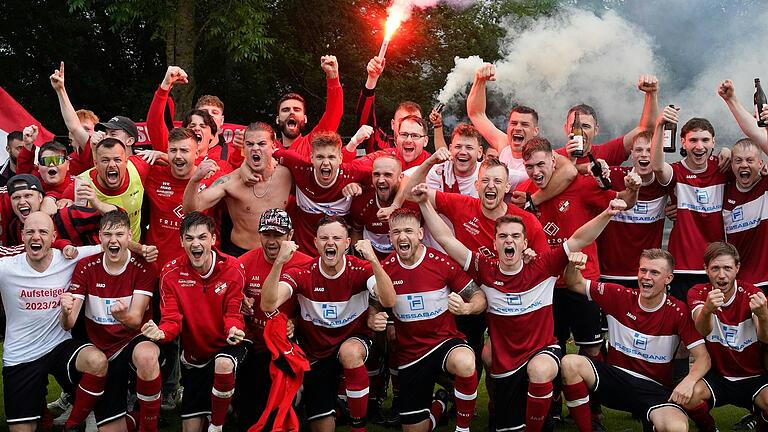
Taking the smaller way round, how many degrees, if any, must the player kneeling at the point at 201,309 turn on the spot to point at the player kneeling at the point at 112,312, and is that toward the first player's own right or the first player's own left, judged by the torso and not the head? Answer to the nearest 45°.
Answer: approximately 90° to the first player's own right

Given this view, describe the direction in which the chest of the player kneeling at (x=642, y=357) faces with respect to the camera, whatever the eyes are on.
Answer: toward the camera

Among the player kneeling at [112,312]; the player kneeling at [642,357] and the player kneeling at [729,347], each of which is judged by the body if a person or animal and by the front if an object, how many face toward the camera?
3

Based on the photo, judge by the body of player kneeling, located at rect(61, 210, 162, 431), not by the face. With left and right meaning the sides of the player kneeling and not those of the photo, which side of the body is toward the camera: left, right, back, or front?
front

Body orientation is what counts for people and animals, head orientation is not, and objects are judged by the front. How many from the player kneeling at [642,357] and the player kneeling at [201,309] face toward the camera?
2

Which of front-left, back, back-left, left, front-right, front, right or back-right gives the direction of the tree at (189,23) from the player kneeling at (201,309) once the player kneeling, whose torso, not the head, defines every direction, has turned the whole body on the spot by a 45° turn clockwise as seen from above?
back-right

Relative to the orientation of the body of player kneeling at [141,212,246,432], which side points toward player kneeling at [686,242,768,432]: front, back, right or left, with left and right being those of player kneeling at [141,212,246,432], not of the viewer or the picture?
left
